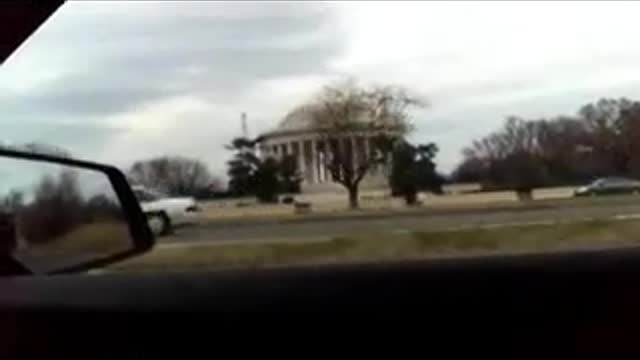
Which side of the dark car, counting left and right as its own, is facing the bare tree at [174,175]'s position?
front

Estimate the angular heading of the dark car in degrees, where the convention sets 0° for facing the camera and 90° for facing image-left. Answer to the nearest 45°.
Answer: approximately 90°

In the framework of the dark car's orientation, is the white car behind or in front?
in front

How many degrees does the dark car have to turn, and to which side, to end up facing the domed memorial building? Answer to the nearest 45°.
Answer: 0° — it already faces it

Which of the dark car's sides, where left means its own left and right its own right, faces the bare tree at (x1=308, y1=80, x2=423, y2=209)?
front
